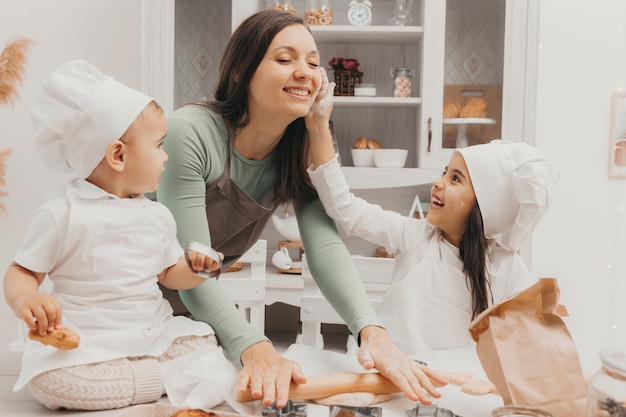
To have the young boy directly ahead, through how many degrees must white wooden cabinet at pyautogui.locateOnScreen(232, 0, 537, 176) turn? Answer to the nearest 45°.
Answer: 0° — it already faces them

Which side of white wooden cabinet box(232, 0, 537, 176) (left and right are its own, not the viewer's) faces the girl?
front

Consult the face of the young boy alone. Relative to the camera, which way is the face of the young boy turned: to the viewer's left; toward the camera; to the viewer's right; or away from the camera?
to the viewer's right

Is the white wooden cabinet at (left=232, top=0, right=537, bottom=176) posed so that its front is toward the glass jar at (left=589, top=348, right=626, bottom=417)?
yes

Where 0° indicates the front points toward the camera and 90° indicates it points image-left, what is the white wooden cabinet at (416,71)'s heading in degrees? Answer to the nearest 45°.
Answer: approximately 0°

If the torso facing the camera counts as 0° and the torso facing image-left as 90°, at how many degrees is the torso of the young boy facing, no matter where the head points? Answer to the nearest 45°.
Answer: approximately 315°
